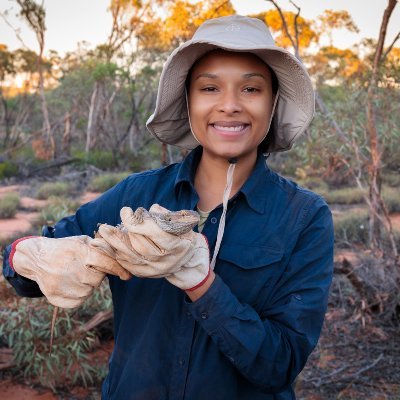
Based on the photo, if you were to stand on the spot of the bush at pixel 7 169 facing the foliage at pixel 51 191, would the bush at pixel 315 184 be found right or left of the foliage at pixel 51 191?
left

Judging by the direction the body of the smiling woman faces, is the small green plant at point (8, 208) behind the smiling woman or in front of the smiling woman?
behind

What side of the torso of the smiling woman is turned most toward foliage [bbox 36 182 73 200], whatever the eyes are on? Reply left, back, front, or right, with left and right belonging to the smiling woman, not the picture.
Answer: back

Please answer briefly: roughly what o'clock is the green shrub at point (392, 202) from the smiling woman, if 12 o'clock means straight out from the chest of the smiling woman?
The green shrub is roughly at 7 o'clock from the smiling woman.

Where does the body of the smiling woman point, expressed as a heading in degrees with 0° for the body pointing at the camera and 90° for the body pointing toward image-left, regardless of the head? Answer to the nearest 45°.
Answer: approximately 0°

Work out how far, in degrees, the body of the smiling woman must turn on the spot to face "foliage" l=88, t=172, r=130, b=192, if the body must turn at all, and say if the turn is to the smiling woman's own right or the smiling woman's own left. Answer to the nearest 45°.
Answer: approximately 180°

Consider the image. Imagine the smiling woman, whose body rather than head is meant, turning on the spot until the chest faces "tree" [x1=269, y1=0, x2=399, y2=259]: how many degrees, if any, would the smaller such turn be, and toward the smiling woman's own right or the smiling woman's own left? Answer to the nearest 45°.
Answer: approximately 135° to the smiling woman's own left

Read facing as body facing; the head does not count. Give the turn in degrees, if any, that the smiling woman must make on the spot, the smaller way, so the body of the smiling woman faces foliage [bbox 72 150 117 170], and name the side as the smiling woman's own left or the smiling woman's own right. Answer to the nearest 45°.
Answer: approximately 180°

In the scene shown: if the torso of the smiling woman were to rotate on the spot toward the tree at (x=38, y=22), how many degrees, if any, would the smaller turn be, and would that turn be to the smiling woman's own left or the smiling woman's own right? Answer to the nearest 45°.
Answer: approximately 180°

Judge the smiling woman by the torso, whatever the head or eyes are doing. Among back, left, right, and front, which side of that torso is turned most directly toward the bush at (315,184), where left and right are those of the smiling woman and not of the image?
back
